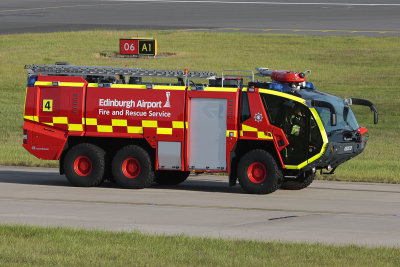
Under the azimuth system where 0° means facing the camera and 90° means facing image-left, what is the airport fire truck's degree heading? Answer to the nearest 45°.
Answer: approximately 315°
